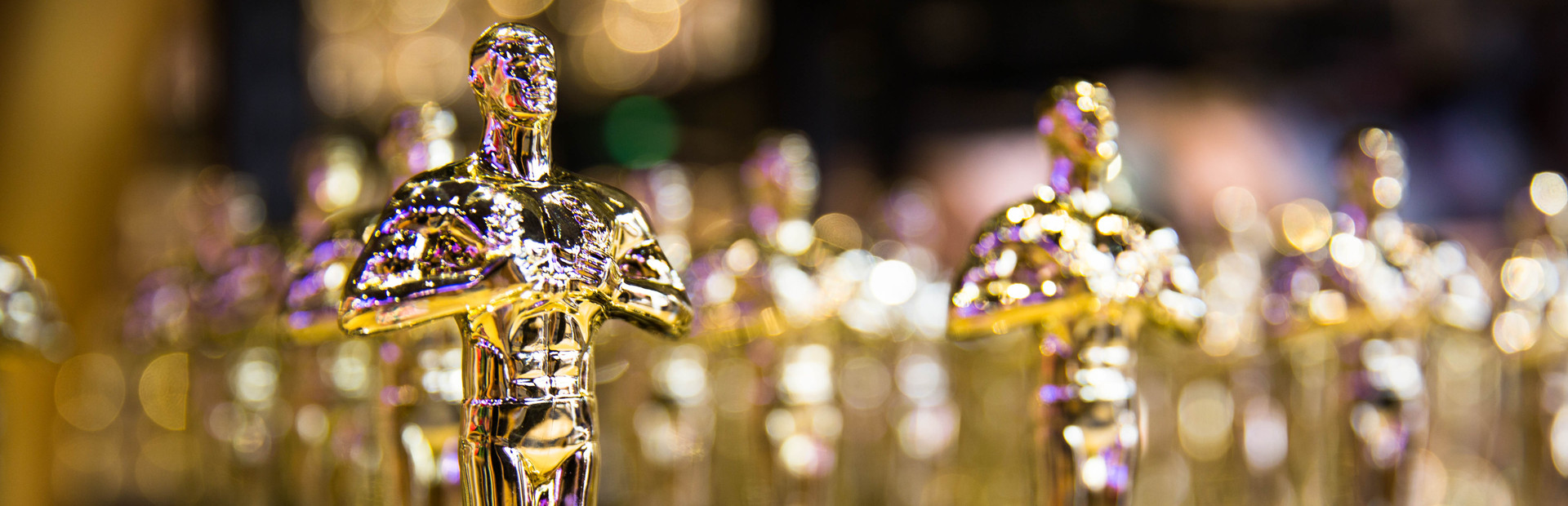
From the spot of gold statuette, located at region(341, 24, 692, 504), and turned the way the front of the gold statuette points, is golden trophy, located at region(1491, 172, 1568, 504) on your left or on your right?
on your left

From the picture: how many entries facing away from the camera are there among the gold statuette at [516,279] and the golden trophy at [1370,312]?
0

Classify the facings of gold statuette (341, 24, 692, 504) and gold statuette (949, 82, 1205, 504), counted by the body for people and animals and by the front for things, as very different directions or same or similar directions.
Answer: same or similar directions

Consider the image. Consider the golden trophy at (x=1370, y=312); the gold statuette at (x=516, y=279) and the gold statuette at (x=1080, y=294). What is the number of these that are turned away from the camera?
0

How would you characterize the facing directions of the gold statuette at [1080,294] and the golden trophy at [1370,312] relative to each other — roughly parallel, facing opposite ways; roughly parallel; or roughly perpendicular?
roughly parallel

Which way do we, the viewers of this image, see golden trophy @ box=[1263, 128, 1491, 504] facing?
facing the viewer and to the right of the viewer
